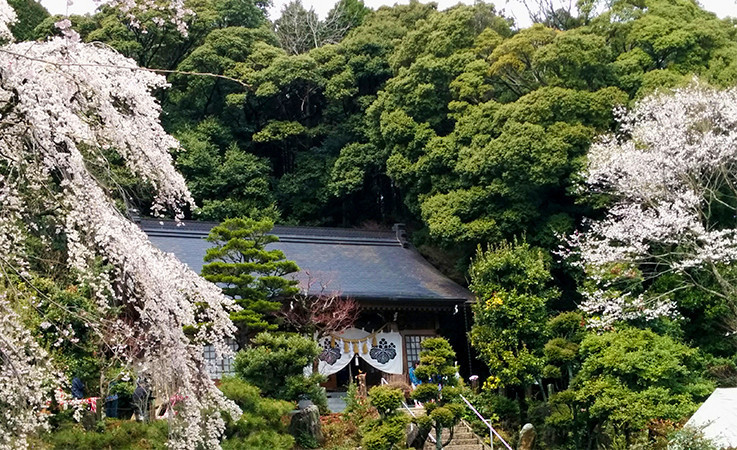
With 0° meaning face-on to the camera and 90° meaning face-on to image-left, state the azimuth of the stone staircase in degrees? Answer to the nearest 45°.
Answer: approximately 0°

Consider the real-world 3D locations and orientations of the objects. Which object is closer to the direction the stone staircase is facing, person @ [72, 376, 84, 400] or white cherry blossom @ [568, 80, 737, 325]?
the person

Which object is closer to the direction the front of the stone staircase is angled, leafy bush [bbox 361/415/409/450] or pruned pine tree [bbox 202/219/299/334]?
the leafy bush

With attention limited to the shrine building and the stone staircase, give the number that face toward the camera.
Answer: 2

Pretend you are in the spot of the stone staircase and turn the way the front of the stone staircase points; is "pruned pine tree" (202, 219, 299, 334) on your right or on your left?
on your right

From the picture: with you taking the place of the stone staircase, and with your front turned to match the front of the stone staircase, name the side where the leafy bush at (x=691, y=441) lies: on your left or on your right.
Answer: on your left

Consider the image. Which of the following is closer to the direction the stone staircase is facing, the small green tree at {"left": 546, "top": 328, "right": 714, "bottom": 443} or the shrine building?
the small green tree
